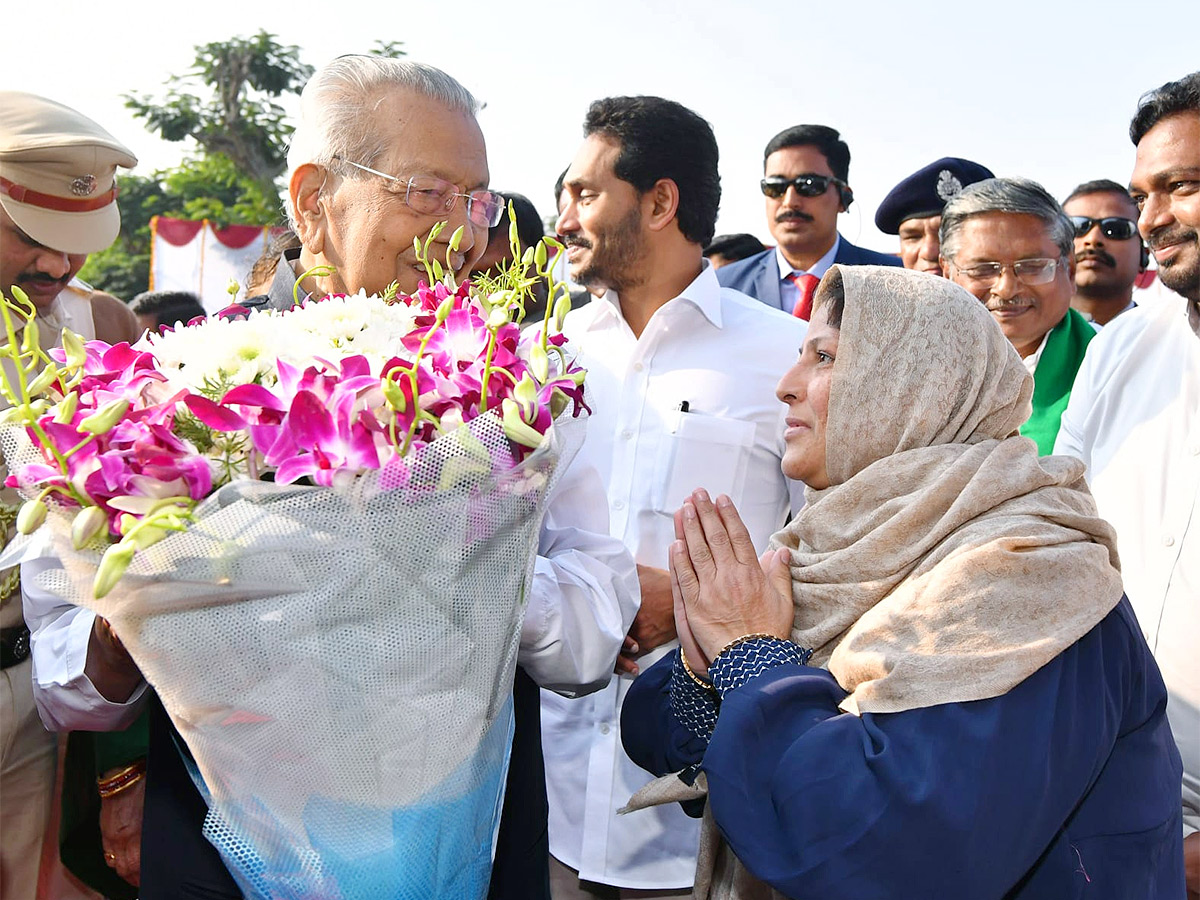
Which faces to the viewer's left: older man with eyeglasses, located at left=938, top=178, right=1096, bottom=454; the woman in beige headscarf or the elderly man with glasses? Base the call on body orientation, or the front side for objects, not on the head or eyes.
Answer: the woman in beige headscarf

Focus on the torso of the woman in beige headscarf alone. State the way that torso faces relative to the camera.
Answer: to the viewer's left

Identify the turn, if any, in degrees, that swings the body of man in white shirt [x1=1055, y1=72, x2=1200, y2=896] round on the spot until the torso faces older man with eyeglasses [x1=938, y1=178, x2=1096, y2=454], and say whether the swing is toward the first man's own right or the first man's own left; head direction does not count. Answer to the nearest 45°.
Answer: approximately 90° to the first man's own right

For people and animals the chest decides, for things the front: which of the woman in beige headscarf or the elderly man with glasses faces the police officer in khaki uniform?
the woman in beige headscarf

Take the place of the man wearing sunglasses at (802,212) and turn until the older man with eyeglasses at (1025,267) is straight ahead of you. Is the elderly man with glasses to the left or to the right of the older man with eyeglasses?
right

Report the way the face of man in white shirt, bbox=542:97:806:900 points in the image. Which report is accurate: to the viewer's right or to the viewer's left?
to the viewer's left

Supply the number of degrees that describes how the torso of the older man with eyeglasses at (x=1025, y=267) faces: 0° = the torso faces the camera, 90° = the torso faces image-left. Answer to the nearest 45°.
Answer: approximately 0°

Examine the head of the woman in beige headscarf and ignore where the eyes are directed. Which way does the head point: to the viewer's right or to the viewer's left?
to the viewer's left

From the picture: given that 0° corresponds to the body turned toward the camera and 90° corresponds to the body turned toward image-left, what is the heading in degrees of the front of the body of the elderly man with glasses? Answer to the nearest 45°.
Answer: approximately 315°

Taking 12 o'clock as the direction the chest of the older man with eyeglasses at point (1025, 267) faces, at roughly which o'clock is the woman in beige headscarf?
The woman in beige headscarf is roughly at 12 o'clock from the older man with eyeglasses.
